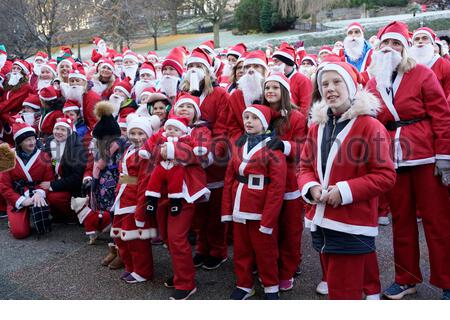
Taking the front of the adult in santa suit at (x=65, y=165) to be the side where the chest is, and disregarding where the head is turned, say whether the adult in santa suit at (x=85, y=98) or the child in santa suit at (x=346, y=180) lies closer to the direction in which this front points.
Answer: the child in santa suit

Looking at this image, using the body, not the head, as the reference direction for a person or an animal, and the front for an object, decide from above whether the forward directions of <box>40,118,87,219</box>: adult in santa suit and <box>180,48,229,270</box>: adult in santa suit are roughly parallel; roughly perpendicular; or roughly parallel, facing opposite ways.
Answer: roughly parallel

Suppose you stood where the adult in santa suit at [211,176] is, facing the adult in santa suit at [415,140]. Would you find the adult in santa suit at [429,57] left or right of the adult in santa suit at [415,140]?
left

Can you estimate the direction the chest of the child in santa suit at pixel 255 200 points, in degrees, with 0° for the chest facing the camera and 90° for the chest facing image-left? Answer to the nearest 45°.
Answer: approximately 45°

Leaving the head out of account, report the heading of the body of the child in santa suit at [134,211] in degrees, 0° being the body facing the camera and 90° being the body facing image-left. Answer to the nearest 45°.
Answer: approximately 45°

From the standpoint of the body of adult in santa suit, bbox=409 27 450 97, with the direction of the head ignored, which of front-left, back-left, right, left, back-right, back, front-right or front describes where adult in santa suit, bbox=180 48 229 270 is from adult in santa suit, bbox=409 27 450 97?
front

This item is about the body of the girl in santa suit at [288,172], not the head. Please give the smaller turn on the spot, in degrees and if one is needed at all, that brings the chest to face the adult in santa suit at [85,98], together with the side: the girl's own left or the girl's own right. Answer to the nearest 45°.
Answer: approximately 90° to the girl's own right

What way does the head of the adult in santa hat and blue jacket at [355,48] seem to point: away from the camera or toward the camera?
toward the camera

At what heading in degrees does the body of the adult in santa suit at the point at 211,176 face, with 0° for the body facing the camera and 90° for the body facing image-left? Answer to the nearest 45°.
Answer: approximately 45°

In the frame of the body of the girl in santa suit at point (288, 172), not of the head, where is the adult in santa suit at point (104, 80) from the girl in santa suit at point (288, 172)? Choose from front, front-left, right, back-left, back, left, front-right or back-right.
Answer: right

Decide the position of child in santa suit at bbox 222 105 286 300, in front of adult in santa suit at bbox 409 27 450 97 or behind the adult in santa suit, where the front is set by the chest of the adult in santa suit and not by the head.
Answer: in front

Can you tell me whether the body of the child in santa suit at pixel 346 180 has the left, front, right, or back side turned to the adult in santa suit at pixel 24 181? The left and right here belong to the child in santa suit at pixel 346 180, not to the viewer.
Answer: right

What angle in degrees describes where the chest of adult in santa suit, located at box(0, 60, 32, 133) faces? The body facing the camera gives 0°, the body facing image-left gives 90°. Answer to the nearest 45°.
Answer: approximately 45°

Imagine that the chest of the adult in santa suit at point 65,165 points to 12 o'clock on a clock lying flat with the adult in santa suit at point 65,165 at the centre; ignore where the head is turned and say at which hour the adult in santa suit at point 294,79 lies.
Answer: the adult in santa suit at point 294,79 is roughly at 8 o'clock from the adult in santa suit at point 65,165.

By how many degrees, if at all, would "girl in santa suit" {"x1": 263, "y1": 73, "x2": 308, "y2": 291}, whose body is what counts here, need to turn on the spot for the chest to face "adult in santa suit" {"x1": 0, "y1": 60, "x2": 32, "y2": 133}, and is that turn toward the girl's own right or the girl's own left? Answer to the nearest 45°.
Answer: approximately 90° to the girl's own right

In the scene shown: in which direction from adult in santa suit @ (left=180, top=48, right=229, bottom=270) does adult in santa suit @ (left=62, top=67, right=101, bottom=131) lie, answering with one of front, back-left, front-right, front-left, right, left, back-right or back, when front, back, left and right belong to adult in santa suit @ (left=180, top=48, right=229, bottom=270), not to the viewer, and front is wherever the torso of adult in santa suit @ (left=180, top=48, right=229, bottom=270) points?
right

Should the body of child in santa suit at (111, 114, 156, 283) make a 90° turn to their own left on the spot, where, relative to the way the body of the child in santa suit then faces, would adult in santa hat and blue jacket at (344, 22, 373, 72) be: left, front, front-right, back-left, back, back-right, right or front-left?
left

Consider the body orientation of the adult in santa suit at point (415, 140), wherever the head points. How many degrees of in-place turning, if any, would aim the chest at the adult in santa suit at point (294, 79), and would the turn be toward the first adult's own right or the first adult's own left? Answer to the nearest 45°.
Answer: approximately 90° to the first adult's own right
